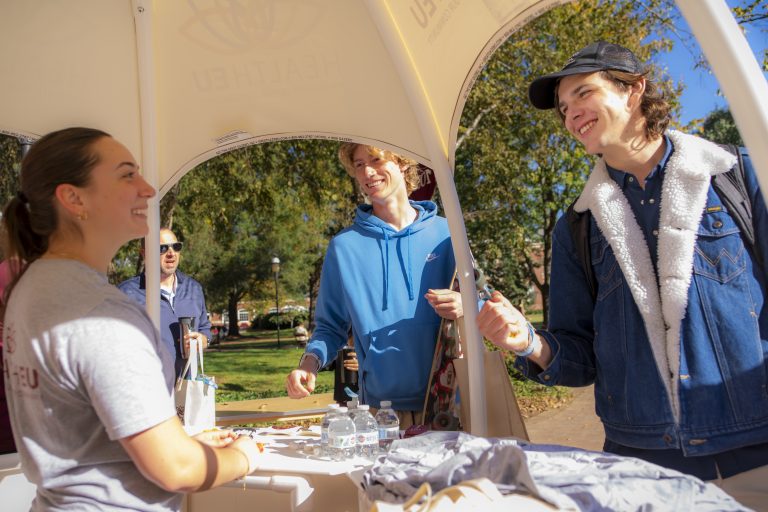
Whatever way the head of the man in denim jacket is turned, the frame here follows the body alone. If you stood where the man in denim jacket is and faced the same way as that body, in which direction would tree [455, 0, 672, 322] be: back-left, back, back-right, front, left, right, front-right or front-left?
back-right

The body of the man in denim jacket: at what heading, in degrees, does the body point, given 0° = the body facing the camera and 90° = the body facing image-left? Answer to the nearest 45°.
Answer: approximately 45°

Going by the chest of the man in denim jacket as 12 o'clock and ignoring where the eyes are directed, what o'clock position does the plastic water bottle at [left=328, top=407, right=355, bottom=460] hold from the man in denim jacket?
The plastic water bottle is roughly at 2 o'clock from the man in denim jacket.

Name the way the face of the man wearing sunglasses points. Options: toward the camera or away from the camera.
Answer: toward the camera

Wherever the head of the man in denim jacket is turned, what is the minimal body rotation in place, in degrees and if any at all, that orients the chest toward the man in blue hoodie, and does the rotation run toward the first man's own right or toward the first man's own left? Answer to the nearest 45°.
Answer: approximately 90° to the first man's own right

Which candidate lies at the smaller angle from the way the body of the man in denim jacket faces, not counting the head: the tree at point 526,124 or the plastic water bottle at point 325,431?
the plastic water bottle

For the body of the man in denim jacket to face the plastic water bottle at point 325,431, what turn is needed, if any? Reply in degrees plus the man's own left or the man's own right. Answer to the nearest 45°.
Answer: approximately 45° to the man's own right

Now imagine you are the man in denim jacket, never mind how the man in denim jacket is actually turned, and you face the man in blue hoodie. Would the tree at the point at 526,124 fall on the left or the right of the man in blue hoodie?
right

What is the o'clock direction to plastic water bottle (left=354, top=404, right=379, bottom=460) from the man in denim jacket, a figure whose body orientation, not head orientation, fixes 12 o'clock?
The plastic water bottle is roughly at 2 o'clock from the man in denim jacket.
